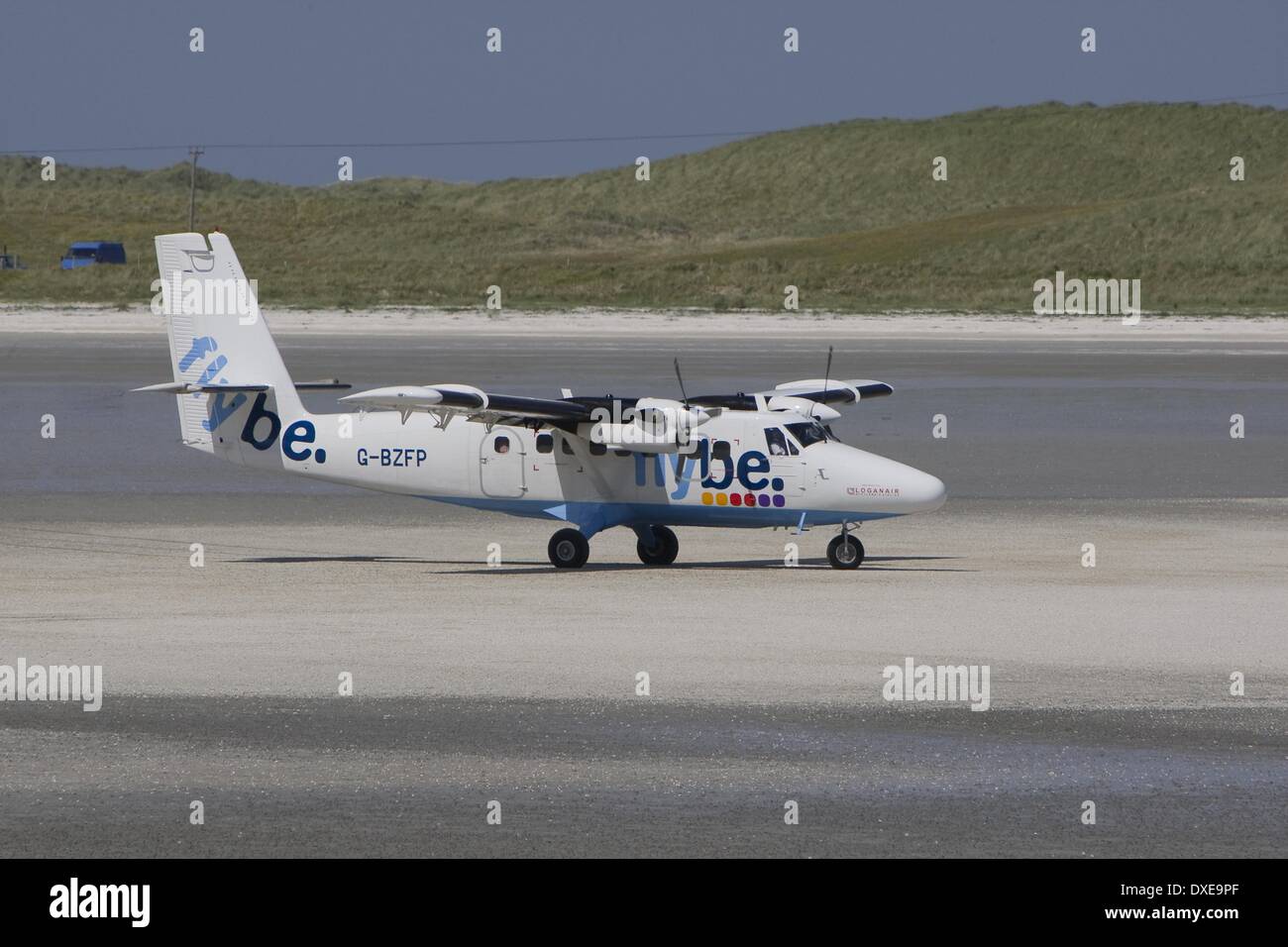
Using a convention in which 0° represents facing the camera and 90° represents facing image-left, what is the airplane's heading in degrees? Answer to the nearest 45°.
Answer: approximately 315°
